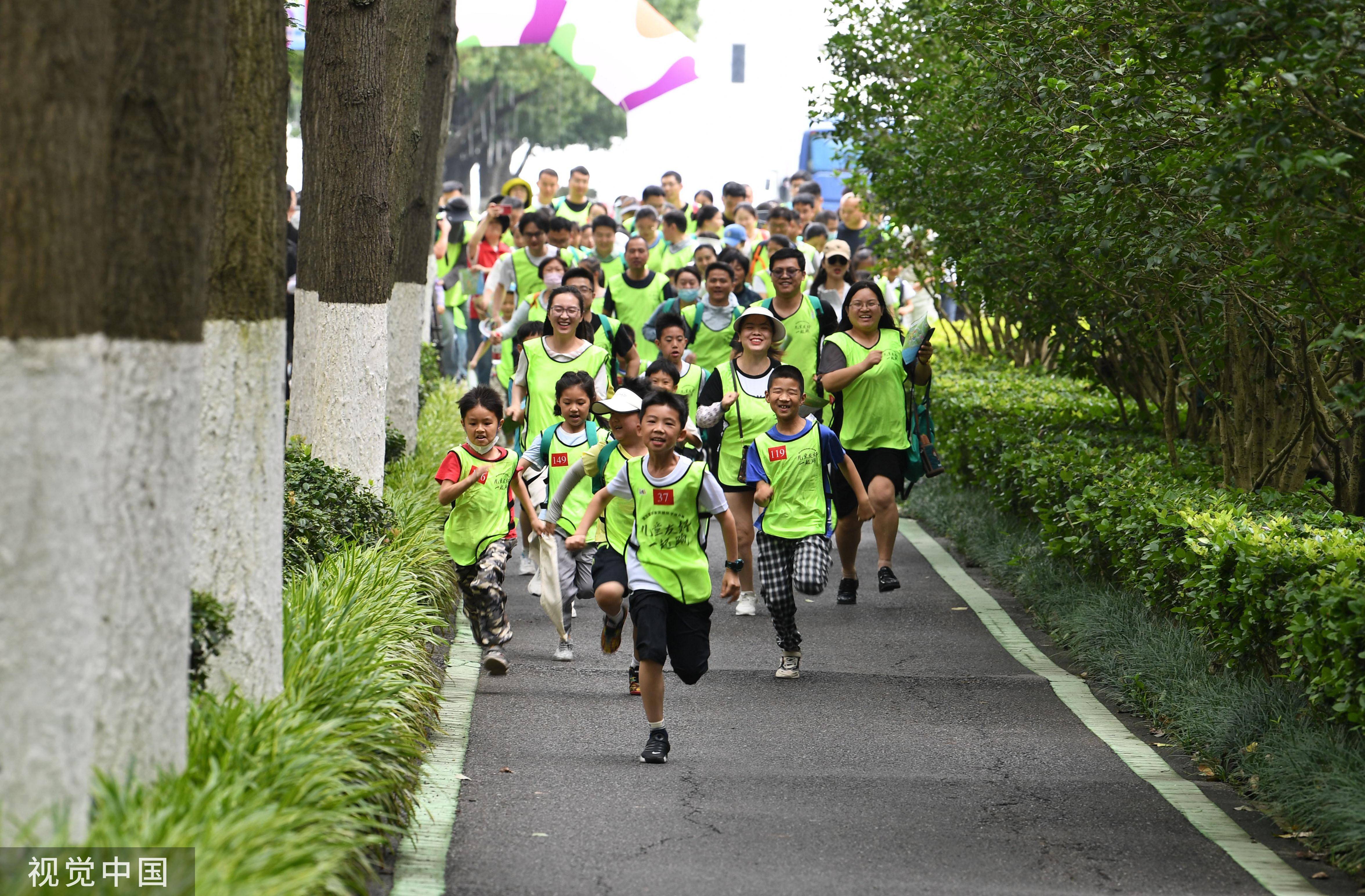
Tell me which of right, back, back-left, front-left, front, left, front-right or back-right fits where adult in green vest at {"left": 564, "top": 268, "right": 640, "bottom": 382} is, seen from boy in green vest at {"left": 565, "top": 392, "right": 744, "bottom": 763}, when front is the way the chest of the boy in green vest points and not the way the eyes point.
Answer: back

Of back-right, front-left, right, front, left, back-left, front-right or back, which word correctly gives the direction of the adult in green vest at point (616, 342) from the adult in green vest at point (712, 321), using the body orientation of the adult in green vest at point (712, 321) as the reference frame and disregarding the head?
front-right

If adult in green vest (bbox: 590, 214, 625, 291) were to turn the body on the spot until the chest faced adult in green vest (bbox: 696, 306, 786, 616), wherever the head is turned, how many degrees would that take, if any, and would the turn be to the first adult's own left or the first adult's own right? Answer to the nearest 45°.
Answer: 0° — they already face them

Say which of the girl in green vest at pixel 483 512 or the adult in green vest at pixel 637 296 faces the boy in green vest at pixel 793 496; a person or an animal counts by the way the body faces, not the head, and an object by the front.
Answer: the adult in green vest

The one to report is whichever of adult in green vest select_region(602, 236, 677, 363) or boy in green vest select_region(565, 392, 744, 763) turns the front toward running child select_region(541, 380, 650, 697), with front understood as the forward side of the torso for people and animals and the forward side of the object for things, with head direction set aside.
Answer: the adult in green vest

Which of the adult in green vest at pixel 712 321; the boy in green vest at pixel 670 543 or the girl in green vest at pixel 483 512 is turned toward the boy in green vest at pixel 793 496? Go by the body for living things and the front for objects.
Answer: the adult in green vest

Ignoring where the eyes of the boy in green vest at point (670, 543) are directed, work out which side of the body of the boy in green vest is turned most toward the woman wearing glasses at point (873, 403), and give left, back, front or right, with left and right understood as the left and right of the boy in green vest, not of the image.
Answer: back

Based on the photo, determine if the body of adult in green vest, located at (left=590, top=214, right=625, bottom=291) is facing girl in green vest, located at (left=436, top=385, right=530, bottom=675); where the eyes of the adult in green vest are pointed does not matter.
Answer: yes

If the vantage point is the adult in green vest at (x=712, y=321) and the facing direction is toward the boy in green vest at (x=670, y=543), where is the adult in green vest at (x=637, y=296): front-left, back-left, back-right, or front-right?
back-right

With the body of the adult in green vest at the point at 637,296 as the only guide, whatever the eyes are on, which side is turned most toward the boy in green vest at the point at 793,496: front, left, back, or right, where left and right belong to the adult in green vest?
front

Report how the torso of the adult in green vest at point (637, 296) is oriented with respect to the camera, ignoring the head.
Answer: toward the camera

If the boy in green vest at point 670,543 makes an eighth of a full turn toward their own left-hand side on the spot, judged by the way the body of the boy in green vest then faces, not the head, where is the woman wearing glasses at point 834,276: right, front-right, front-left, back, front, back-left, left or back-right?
back-left

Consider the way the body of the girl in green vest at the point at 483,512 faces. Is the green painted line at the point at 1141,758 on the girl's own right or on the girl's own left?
on the girl's own left

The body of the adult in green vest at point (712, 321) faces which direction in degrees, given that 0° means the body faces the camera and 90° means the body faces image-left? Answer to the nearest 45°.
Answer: approximately 0°
